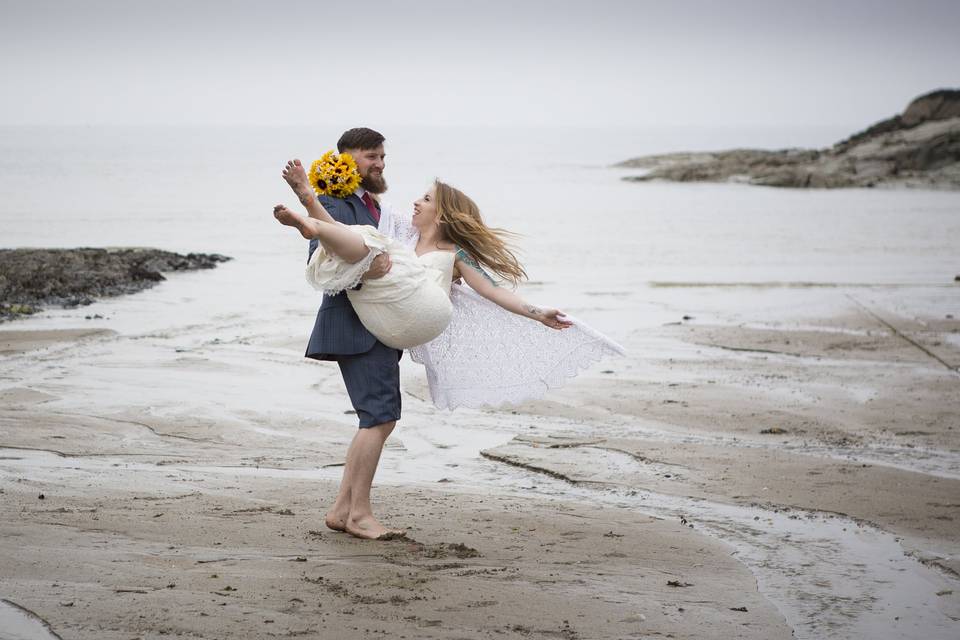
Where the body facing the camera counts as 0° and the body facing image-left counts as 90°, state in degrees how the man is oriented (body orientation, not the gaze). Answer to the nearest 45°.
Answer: approximately 270°

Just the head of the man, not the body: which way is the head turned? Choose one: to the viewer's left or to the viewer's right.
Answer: to the viewer's right

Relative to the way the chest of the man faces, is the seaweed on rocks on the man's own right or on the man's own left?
on the man's own left
